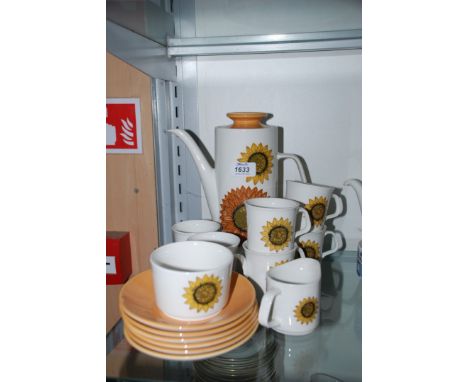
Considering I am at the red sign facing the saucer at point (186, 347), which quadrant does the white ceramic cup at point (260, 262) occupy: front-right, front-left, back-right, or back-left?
front-left

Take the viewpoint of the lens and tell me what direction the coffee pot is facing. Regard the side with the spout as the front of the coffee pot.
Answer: facing to the left of the viewer

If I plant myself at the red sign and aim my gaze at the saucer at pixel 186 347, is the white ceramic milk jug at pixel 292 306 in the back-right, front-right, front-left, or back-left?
front-left
